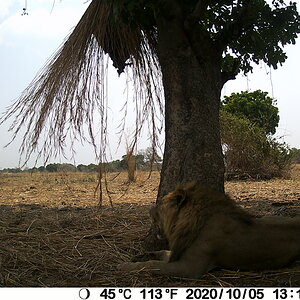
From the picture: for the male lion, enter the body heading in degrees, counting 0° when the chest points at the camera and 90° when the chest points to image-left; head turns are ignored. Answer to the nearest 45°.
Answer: approximately 90°

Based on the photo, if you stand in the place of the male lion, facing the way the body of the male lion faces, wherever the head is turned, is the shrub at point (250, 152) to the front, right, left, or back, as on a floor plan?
right
